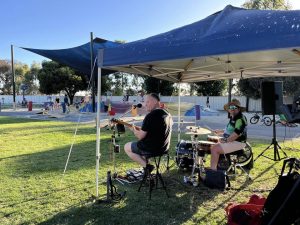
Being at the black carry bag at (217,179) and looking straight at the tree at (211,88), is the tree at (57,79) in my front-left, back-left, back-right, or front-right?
front-left

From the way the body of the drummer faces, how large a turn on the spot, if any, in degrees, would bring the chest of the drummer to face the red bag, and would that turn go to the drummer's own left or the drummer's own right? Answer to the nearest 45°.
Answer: approximately 45° to the drummer's own left

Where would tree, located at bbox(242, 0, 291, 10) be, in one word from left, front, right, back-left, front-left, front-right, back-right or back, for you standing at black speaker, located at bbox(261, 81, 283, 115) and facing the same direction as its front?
back-right

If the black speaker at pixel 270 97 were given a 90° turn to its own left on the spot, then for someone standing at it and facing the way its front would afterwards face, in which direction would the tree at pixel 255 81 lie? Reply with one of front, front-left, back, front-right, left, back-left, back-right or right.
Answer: back-left

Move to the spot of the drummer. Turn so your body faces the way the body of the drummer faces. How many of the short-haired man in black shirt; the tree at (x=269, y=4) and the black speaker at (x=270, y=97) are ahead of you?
1

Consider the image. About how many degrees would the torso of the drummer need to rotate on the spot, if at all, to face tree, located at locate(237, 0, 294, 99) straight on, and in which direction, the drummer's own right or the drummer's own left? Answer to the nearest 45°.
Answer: approximately 135° to the drummer's own right

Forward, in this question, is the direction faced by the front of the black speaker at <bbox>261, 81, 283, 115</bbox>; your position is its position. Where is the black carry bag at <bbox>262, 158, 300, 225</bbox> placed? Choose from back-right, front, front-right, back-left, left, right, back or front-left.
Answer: front-left

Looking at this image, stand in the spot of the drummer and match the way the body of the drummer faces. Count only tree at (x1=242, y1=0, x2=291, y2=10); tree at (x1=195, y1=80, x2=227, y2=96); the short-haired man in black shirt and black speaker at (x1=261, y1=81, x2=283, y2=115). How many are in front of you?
1

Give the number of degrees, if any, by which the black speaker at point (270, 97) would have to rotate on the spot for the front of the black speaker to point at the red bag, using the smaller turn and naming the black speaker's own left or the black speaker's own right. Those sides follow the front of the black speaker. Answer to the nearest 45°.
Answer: approximately 45° to the black speaker's own left

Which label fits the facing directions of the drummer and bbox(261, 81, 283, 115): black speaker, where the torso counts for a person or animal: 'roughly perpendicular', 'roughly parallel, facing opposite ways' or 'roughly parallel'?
roughly parallel

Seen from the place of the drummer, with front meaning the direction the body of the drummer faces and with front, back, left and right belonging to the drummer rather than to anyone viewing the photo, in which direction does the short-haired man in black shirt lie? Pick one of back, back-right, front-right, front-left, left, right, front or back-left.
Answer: front

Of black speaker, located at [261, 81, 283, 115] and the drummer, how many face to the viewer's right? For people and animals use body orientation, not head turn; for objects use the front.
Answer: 0

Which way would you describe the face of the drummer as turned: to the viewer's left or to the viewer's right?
to the viewer's left

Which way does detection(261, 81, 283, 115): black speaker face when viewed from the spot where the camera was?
facing the viewer and to the left of the viewer
